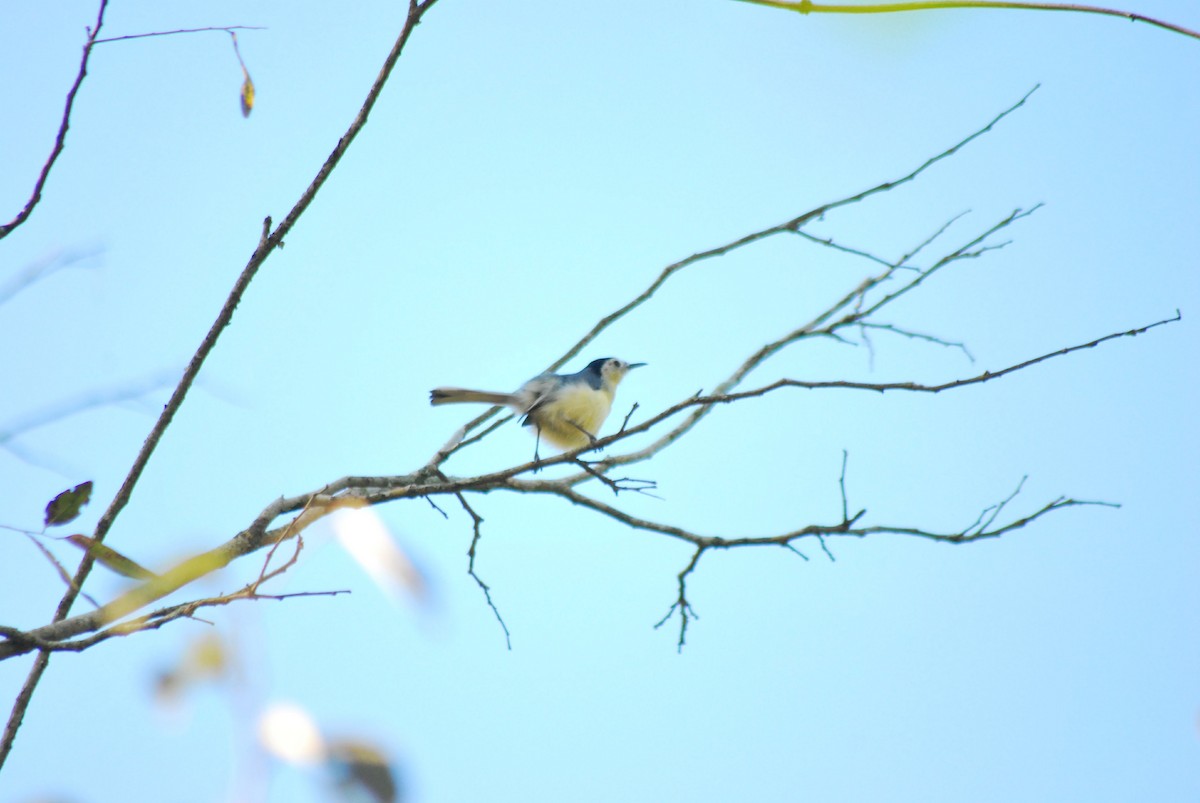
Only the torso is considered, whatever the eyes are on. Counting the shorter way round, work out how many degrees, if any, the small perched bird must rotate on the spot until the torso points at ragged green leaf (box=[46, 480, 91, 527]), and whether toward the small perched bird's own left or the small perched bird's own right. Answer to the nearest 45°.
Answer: approximately 180°

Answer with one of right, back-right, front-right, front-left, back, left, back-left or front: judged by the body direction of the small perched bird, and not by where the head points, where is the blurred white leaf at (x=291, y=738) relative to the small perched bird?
right

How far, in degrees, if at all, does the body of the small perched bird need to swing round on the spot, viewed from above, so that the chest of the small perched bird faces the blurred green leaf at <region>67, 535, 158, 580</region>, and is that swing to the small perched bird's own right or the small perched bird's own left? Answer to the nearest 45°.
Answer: approximately 90° to the small perched bird's own right

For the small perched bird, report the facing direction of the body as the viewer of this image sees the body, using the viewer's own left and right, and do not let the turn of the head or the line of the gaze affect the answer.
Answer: facing to the right of the viewer
